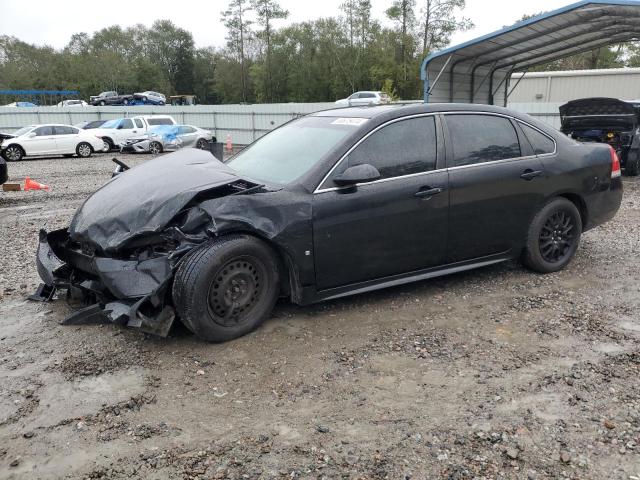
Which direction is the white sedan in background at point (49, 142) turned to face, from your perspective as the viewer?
facing to the left of the viewer

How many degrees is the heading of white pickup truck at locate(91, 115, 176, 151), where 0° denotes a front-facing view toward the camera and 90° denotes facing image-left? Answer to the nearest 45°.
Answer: approximately 45°

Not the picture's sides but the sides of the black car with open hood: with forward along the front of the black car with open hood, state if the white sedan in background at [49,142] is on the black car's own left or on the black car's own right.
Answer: on the black car's own right

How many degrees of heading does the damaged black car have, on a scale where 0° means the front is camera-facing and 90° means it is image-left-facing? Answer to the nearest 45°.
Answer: approximately 45°

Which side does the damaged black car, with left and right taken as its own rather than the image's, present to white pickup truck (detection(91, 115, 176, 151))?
right

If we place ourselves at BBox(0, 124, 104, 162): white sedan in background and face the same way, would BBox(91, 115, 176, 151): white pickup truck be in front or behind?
behind

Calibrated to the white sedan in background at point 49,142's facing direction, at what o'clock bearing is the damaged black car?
The damaged black car is roughly at 9 o'clock from the white sedan in background.

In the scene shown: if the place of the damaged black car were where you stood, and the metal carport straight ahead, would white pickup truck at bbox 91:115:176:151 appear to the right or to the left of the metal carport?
left

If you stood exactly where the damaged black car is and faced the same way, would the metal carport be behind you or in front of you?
behind

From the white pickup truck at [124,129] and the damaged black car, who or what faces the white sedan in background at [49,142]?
the white pickup truck

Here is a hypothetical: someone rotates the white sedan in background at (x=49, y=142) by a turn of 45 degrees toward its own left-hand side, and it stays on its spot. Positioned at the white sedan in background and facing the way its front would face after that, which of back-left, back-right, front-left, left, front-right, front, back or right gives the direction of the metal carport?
left
